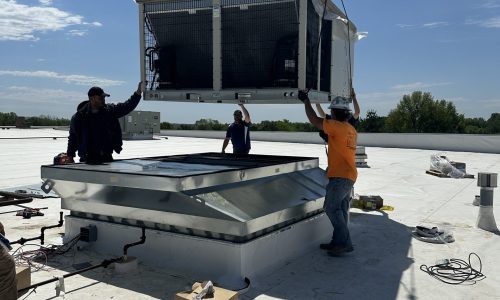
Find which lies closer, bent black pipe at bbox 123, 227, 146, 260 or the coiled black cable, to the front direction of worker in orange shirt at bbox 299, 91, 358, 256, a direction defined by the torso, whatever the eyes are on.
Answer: the bent black pipe

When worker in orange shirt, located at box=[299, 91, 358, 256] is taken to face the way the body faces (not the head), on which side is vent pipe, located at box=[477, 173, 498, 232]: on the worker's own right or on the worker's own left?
on the worker's own right

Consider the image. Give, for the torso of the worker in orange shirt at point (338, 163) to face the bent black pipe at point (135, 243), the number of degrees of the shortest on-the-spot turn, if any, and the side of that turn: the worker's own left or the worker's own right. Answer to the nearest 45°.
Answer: approximately 90° to the worker's own left

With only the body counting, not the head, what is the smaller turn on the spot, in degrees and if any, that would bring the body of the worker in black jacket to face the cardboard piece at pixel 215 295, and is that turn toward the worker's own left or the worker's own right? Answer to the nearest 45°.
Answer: approximately 45° to the worker's own right

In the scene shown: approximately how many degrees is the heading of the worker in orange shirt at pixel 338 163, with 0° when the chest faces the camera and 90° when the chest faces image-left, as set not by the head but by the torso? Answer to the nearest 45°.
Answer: approximately 135°

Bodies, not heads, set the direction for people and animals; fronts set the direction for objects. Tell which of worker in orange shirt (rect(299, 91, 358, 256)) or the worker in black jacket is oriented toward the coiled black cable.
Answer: the worker in black jacket

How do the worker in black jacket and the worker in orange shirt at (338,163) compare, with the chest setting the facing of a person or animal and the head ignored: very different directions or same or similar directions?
very different directions
